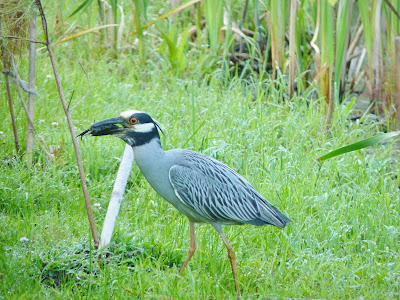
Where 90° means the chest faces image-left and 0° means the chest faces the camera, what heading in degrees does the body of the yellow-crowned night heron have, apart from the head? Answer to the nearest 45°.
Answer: approximately 90°

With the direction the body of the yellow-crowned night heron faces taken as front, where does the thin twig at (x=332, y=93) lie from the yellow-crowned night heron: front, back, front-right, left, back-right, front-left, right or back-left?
back-right

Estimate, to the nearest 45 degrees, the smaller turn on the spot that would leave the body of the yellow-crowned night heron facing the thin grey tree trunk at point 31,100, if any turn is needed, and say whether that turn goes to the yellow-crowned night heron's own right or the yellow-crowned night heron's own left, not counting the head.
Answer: approximately 45° to the yellow-crowned night heron's own right
